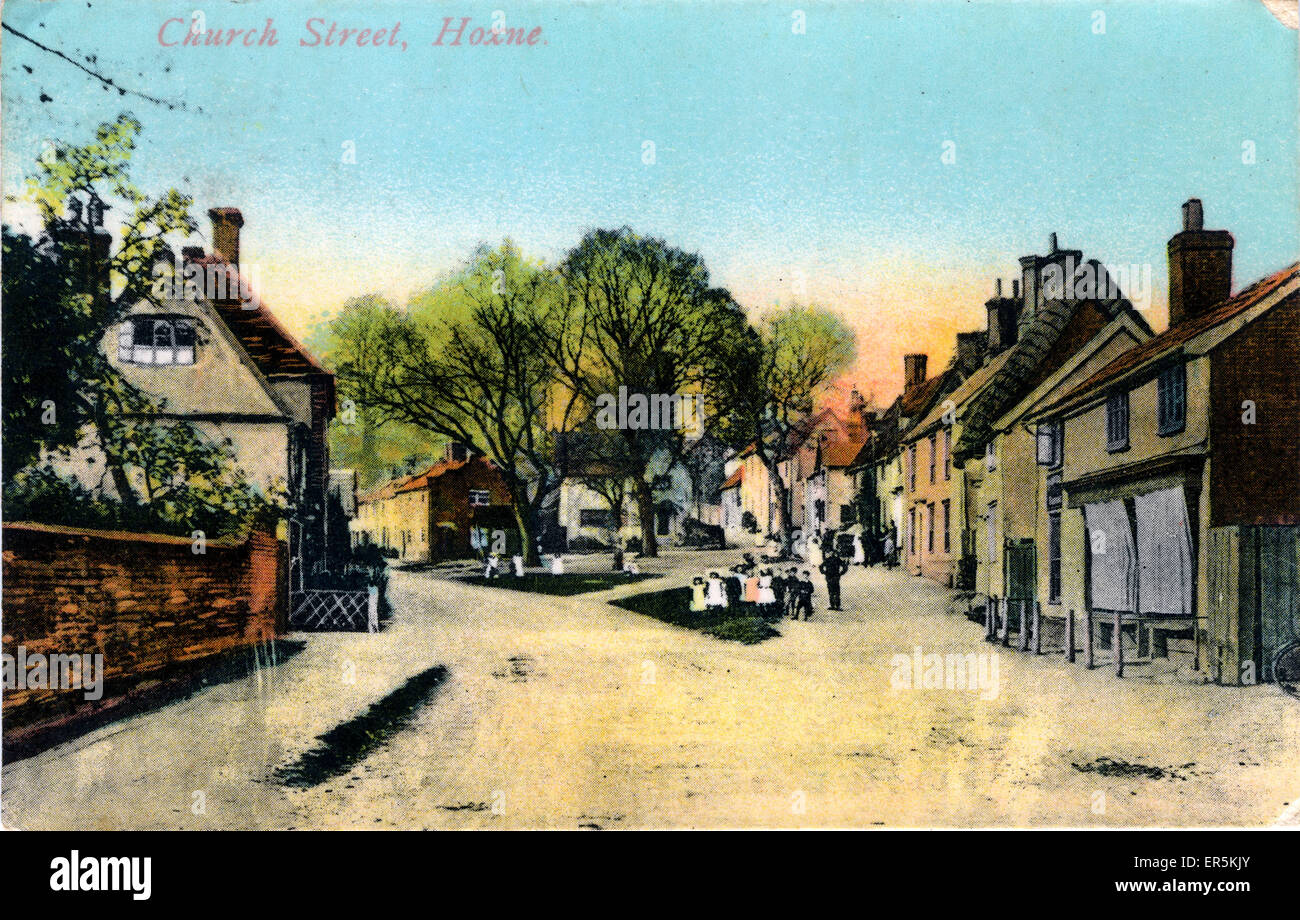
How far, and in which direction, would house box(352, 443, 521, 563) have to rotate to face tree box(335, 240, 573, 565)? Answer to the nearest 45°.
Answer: approximately 45° to its left

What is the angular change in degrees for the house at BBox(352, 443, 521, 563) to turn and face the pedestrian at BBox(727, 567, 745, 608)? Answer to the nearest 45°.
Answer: approximately 90° to its left

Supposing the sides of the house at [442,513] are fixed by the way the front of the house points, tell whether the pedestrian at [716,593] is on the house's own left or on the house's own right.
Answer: on the house's own left

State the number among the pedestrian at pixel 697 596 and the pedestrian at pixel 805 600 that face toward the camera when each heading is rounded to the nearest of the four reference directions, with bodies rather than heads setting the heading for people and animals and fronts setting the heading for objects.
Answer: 2

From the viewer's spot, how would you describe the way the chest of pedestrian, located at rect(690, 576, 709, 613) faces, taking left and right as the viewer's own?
facing the viewer

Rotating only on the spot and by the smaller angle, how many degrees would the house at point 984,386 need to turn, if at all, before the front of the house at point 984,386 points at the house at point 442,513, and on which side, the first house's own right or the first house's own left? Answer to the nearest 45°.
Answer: approximately 45° to the first house's own right

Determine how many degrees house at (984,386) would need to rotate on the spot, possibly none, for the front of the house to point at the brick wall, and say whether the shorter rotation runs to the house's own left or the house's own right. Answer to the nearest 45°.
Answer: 0° — it already faces it

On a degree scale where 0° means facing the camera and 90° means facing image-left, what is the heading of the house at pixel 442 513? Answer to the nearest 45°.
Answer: approximately 45°

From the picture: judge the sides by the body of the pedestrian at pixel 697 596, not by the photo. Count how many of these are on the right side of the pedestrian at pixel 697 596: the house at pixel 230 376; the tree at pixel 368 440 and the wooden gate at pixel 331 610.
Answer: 3

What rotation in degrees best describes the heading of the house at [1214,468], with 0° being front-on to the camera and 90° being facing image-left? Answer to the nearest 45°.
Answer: approximately 45°
